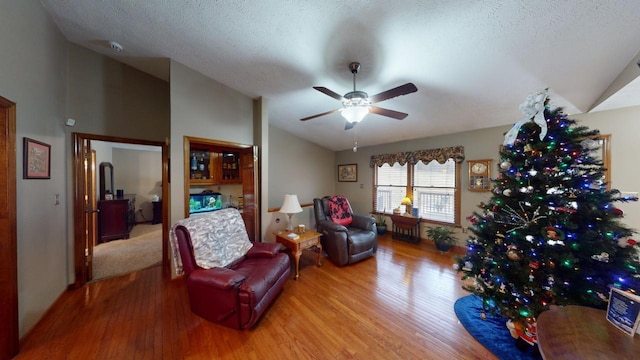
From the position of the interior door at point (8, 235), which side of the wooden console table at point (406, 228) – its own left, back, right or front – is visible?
front

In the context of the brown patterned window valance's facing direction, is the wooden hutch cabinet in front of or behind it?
in front

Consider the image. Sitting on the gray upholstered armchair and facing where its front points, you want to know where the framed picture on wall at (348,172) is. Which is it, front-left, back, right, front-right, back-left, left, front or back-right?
back-left

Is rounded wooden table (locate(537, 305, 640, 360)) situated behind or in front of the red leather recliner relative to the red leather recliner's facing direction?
in front

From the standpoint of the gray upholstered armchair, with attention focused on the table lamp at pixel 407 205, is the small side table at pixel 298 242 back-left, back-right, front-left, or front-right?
back-left

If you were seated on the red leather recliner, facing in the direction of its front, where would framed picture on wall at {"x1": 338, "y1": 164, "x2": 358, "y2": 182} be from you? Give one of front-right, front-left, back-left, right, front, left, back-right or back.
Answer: left

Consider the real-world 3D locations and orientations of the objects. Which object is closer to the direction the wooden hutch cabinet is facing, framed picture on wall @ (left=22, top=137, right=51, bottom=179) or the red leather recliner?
the red leather recliner

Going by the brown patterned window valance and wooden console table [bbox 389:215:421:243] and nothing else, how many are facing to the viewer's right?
0
